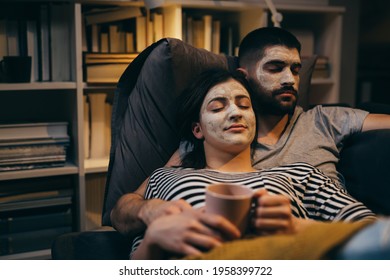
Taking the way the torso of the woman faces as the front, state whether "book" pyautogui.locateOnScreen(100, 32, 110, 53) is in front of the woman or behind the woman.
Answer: behind

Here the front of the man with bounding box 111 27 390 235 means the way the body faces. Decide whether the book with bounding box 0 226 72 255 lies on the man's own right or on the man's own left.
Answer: on the man's own right

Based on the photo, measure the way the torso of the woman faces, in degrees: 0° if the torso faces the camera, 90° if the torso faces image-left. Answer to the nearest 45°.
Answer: approximately 0°

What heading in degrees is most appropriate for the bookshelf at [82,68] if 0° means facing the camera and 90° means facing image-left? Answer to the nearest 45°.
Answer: approximately 0°
